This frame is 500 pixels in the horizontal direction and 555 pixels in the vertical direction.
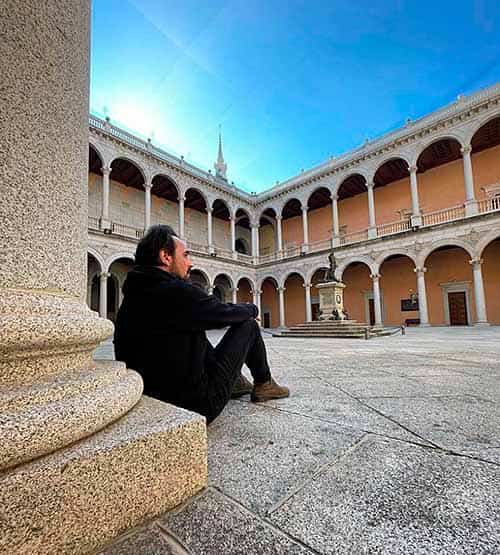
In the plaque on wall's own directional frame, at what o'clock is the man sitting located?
The man sitting is roughly at 12 o'clock from the plaque on wall.

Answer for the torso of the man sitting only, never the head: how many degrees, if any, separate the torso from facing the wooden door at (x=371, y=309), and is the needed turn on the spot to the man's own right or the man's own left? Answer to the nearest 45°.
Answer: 0° — they already face it

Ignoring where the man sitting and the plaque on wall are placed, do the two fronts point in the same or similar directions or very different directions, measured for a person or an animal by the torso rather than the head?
very different directions

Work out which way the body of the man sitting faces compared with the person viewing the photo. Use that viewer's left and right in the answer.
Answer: facing away from the viewer and to the right of the viewer

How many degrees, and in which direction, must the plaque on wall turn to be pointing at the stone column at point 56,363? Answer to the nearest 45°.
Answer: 0° — it already faces it

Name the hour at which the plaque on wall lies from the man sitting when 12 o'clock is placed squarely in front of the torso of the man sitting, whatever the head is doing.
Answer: The plaque on wall is roughly at 12 o'clock from the man sitting.

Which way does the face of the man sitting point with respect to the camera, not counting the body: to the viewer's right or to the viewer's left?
to the viewer's right
